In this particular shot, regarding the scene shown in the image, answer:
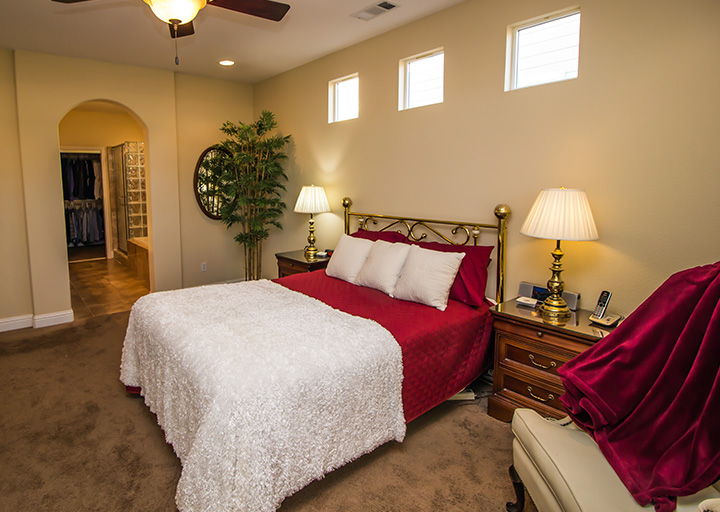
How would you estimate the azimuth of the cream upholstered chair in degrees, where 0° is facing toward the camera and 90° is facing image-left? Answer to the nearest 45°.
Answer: approximately 45°

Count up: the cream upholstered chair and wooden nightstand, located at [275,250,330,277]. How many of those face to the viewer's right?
0

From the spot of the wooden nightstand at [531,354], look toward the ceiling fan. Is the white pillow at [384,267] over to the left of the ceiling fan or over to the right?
right

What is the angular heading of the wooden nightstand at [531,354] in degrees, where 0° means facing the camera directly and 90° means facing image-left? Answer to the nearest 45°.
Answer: approximately 45°

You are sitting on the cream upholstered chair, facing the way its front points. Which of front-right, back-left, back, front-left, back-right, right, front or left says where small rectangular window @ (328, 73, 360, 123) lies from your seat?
right

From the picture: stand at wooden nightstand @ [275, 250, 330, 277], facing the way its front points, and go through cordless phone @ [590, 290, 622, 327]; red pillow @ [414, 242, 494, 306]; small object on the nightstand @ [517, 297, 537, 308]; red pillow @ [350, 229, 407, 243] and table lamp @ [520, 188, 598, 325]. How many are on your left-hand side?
5

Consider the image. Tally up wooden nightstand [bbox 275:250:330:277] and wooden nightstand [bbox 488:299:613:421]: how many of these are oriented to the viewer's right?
0

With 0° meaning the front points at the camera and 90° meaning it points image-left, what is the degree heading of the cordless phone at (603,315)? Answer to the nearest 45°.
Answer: approximately 45°

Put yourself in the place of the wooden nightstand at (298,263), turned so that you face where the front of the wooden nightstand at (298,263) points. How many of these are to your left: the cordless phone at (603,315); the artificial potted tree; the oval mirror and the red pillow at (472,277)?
2

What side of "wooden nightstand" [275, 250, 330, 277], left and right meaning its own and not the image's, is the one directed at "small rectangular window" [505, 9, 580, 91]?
left

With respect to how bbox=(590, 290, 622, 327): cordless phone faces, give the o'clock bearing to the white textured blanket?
The white textured blanket is roughly at 12 o'clock from the cordless phone.
